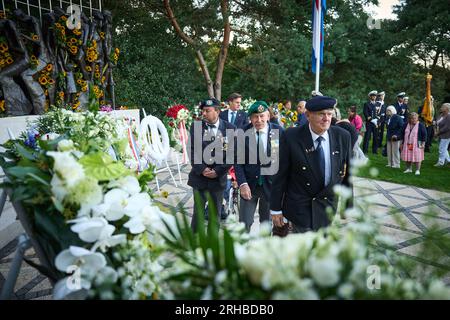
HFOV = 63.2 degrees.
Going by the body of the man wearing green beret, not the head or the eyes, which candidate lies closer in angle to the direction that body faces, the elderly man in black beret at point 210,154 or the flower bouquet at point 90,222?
the flower bouquet

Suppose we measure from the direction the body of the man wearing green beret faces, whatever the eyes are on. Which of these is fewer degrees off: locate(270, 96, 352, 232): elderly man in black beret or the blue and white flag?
the elderly man in black beret

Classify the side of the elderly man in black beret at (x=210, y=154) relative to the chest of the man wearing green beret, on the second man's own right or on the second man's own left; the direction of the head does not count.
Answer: on the second man's own right

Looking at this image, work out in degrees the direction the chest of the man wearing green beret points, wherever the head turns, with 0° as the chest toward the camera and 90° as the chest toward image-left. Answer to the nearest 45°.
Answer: approximately 0°

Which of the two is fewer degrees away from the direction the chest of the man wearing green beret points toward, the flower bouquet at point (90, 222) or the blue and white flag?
the flower bouquet

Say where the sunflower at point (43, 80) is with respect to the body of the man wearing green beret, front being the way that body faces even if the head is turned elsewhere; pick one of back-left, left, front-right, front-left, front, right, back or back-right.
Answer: back-right

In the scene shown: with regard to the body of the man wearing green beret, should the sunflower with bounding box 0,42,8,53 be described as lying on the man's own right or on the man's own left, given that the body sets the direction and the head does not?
on the man's own right

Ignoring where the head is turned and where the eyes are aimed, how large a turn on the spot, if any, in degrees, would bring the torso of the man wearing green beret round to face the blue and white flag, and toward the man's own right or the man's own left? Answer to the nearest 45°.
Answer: approximately 180°

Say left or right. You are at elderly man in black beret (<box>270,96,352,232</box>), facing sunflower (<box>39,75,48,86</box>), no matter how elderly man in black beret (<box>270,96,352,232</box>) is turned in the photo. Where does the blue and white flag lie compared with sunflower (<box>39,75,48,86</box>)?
right

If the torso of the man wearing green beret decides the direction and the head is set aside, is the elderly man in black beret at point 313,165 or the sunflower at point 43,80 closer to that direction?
the elderly man in black beret

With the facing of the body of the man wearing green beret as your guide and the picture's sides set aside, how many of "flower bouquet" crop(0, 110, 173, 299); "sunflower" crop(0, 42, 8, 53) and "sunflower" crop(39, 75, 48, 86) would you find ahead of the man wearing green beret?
1

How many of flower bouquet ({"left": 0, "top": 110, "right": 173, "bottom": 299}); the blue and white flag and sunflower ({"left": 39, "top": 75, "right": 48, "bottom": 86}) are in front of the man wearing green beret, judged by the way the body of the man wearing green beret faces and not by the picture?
1

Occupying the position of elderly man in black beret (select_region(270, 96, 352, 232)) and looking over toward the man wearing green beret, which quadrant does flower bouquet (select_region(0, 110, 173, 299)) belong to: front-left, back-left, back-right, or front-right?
back-left

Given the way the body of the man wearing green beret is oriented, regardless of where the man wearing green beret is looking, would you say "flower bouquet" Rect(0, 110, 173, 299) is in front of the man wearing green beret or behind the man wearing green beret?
in front

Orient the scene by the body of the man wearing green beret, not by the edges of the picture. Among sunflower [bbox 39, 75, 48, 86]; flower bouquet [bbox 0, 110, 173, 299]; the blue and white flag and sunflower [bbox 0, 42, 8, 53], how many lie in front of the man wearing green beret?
1
